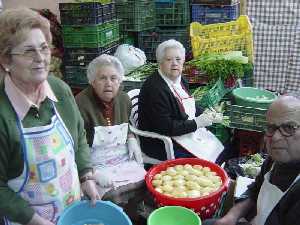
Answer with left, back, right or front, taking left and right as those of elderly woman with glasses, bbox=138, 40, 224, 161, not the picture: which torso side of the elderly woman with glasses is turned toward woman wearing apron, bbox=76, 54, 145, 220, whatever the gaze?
right

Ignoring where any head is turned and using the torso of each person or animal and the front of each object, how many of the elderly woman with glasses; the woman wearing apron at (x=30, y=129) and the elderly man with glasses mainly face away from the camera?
0

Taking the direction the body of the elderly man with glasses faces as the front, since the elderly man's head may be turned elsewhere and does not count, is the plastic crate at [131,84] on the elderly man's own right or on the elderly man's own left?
on the elderly man's own right

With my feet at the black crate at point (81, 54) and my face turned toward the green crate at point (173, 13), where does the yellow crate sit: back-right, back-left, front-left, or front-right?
front-right

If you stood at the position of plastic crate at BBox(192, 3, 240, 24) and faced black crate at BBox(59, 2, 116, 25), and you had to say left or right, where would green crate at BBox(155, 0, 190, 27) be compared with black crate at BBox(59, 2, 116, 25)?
right

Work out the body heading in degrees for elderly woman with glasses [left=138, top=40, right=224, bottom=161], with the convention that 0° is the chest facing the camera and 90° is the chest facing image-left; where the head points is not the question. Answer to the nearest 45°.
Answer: approximately 315°

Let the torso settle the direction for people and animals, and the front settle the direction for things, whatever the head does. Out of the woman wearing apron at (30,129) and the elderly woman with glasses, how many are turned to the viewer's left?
0

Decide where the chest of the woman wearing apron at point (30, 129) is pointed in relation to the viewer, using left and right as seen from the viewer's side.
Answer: facing the viewer and to the right of the viewer

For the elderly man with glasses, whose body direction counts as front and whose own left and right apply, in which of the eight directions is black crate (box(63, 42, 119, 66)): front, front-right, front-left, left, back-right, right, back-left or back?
right

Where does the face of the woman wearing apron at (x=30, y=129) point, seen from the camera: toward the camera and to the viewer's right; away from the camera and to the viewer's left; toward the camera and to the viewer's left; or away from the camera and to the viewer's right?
toward the camera and to the viewer's right

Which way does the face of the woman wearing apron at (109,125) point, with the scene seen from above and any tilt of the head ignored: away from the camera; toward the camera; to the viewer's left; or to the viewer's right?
toward the camera

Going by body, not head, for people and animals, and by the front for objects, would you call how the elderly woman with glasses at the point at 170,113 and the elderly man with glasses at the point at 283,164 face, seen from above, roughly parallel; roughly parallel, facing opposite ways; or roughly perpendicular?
roughly perpendicular

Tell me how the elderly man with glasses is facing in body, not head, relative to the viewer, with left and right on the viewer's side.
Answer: facing the viewer and to the left of the viewer
